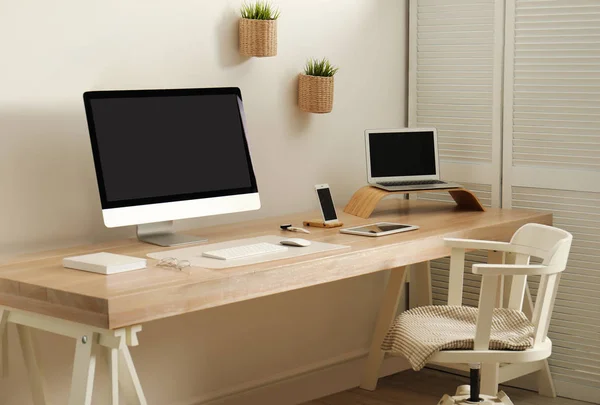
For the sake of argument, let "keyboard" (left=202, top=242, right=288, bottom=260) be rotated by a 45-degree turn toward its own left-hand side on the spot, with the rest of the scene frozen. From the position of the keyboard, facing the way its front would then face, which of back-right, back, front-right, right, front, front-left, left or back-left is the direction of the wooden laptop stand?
front-left

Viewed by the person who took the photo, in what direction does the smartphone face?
facing the viewer and to the right of the viewer

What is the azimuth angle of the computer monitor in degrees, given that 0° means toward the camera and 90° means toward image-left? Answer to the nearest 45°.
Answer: approximately 315°

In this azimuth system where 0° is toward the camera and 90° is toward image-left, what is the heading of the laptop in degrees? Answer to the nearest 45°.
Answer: approximately 315°

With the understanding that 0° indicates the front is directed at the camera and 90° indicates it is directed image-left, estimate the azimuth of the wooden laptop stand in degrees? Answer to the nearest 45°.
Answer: approximately 315°

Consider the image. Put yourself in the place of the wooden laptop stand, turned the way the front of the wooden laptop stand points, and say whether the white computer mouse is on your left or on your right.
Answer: on your right

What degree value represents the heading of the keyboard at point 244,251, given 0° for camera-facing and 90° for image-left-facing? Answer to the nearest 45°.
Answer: approximately 315°

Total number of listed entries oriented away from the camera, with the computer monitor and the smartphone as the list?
0
